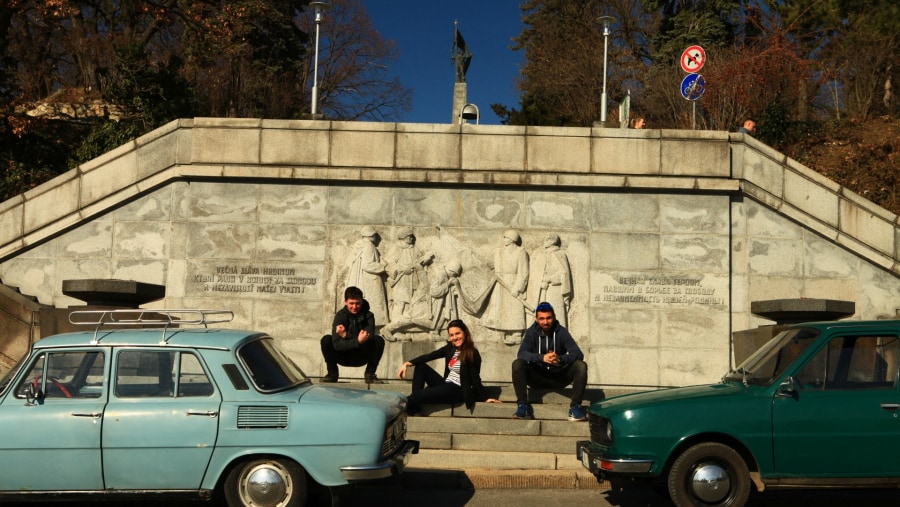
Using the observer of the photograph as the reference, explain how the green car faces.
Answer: facing to the left of the viewer

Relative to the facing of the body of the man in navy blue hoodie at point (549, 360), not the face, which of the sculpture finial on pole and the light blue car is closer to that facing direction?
the light blue car

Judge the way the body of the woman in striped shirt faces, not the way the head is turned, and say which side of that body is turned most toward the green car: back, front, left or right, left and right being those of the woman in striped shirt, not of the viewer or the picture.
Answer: left

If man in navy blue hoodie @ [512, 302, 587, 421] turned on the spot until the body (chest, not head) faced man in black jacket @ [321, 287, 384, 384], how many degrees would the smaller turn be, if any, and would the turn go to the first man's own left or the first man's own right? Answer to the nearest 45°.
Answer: approximately 90° to the first man's own right

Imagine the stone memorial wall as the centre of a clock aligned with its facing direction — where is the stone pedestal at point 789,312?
The stone pedestal is roughly at 10 o'clock from the stone memorial wall.

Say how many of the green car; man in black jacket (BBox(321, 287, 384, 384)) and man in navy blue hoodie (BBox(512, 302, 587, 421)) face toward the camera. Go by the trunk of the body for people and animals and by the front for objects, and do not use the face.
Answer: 2

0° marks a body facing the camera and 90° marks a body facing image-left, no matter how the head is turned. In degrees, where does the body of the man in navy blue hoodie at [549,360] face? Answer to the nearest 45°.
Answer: approximately 0°

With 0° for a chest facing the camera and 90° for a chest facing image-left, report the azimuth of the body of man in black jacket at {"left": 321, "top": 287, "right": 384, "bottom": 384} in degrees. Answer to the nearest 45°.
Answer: approximately 0°

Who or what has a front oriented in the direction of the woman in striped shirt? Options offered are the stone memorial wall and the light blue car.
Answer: the stone memorial wall

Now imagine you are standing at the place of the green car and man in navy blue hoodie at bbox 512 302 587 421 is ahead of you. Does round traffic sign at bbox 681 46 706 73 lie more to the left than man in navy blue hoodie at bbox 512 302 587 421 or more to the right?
right
